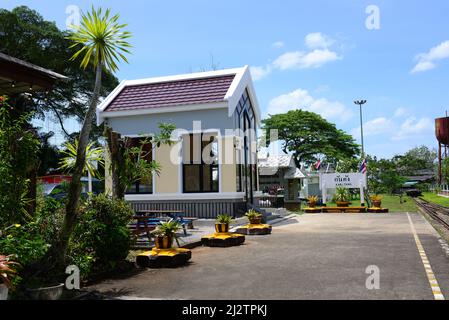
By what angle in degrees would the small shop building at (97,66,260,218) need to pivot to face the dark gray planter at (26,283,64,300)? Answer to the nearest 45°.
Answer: approximately 90° to its right

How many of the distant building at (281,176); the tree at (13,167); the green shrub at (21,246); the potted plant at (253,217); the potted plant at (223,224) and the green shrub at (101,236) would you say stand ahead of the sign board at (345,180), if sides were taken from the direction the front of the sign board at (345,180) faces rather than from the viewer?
5

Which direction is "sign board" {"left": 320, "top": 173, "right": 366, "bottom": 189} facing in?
toward the camera

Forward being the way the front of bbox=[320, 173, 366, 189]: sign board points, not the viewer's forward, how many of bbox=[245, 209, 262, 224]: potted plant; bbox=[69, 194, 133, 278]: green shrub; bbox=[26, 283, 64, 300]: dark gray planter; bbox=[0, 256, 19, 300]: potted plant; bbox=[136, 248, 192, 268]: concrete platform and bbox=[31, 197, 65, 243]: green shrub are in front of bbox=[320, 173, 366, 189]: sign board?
6

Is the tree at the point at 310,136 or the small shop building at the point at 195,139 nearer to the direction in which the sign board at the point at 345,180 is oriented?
the small shop building

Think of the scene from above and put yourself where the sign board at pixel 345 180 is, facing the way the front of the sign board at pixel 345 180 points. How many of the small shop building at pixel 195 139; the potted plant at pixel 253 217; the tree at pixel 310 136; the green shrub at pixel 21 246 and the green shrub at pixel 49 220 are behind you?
1

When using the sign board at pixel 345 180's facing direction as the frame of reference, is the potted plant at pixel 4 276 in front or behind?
in front

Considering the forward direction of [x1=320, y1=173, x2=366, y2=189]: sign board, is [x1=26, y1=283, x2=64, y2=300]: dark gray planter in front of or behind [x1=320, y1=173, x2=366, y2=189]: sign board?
in front

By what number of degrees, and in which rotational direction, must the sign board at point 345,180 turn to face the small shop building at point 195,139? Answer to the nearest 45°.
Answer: approximately 45° to its right
